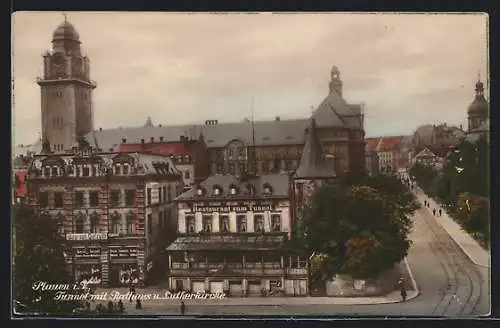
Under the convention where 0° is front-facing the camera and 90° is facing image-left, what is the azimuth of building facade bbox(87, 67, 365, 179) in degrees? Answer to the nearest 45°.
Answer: approximately 0°

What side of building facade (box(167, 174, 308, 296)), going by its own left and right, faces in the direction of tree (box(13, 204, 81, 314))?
right

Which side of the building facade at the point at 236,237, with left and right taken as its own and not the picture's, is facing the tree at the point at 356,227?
left

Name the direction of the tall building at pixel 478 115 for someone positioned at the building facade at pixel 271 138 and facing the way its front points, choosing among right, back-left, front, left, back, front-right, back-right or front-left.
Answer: left
